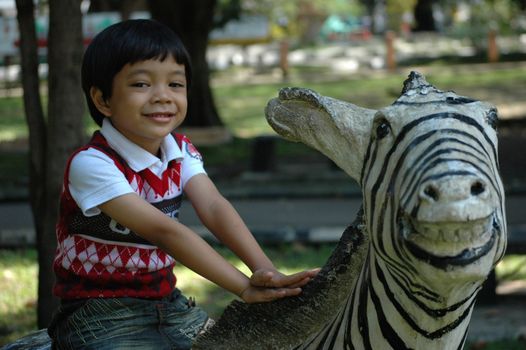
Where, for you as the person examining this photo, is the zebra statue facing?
facing the viewer and to the right of the viewer

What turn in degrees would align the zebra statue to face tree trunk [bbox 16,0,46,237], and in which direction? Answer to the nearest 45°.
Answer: approximately 180°

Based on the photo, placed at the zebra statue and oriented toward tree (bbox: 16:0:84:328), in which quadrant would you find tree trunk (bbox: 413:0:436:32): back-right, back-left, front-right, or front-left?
front-right
